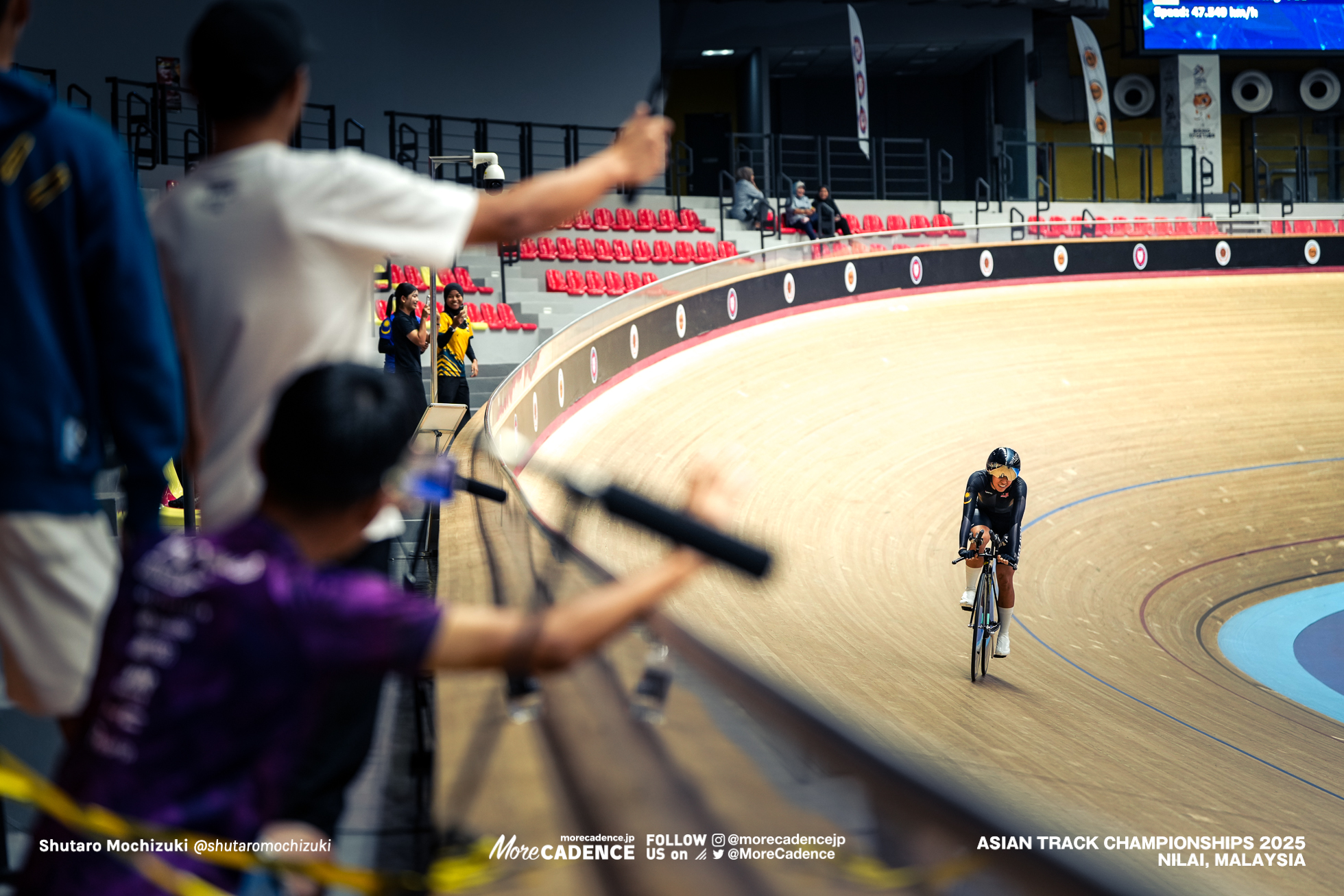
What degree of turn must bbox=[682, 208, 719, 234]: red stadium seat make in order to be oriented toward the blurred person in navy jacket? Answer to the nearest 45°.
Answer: approximately 45° to its right

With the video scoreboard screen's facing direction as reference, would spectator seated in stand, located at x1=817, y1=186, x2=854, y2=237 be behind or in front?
in front

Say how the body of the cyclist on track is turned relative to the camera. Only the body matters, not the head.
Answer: toward the camera

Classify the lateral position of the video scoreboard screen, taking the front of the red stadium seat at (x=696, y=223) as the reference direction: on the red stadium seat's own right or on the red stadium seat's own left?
on the red stadium seat's own left

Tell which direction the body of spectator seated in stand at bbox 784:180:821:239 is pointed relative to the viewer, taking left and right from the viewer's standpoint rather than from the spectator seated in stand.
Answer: facing the viewer and to the right of the viewer

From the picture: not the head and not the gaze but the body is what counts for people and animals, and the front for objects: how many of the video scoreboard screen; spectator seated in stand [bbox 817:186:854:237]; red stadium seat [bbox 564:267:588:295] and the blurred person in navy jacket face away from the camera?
1

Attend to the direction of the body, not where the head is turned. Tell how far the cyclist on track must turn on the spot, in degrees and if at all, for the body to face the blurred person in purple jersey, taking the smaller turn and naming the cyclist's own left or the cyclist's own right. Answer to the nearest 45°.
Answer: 0° — they already face them

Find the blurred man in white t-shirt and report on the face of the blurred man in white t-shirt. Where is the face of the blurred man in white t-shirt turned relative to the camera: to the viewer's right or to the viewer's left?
to the viewer's right

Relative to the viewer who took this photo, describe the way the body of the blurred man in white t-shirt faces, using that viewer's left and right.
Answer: facing away from the viewer and to the right of the viewer

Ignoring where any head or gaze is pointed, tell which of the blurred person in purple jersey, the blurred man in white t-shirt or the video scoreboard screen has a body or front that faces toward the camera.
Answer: the video scoreboard screen

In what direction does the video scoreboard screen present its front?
toward the camera

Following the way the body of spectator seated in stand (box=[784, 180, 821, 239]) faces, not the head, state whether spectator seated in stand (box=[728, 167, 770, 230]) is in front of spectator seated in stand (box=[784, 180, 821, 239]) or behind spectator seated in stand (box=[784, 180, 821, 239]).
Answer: behind

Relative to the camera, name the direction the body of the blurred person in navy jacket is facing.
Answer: away from the camera

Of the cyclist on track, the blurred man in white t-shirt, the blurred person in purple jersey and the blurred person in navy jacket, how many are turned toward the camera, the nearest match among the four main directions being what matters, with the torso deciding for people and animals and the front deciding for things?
1
